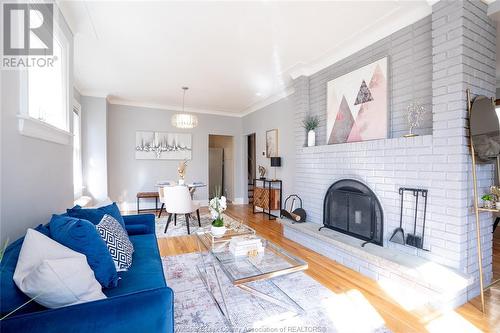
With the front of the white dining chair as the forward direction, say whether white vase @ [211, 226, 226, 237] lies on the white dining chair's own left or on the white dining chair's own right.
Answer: on the white dining chair's own right

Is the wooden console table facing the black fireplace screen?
no

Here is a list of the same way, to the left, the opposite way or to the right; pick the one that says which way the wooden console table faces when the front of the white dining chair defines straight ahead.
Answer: the opposite way

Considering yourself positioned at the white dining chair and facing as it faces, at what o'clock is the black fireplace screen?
The black fireplace screen is roughly at 3 o'clock from the white dining chair.

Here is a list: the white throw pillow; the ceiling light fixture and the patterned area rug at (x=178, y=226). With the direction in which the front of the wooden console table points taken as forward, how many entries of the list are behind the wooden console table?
0

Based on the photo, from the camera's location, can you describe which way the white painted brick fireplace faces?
facing the viewer and to the left of the viewer

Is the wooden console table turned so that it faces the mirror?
no

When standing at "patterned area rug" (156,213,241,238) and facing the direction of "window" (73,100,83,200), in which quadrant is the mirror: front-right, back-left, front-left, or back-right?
back-left

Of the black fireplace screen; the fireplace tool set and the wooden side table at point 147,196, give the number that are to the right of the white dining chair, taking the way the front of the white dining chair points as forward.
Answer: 2

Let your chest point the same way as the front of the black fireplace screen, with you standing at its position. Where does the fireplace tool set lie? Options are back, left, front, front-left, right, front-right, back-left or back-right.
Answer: left

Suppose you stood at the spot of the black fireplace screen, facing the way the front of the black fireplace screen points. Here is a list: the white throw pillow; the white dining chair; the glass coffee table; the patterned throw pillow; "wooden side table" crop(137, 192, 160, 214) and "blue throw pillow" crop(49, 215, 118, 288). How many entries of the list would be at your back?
0

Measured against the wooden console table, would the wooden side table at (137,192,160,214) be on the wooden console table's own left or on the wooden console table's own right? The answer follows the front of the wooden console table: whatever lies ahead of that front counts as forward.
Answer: on the wooden console table's own right

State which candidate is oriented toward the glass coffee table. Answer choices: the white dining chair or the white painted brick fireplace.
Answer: the white painted brick fireplace

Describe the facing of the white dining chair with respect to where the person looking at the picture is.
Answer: facing away from the viewer and to the right of the viewer

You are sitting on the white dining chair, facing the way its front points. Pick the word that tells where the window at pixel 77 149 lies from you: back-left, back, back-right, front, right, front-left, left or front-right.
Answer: left

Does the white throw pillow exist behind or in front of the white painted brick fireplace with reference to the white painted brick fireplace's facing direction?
in front

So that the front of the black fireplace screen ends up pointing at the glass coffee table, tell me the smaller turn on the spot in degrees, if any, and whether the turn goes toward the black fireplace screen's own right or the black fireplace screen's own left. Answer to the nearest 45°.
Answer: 0° — it already faces it
